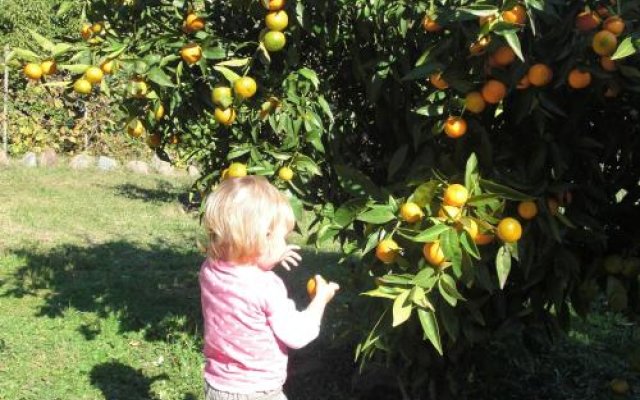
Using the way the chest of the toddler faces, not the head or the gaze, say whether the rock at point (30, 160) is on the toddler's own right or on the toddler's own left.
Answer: on the toddler's own left

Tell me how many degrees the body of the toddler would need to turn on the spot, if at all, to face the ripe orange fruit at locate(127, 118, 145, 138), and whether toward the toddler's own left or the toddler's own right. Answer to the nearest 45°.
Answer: approximately 90° to the toddler's own left

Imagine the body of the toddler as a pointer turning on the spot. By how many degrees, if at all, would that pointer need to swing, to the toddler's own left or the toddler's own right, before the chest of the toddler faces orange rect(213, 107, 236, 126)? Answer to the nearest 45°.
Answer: approximately 45° to the toddler's own left

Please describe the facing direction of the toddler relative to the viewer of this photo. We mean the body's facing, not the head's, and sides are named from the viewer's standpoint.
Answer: facing away from the viewer and to the right of the viewer

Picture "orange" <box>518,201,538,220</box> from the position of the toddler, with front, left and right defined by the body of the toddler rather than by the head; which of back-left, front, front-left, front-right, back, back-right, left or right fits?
front-right

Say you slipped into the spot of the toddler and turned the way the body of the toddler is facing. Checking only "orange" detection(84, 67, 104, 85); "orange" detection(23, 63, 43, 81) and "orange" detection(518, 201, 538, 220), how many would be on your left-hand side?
2

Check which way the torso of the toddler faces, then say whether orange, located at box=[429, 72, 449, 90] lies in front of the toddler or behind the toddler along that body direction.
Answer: in front

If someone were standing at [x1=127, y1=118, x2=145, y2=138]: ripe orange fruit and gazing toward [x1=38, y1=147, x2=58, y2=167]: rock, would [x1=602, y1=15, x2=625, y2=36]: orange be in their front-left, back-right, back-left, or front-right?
back-right

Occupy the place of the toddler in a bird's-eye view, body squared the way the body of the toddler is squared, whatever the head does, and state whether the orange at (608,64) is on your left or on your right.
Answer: on your right

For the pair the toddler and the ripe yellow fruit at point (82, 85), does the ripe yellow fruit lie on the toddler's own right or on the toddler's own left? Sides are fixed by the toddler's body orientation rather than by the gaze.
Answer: on the toddler's own left

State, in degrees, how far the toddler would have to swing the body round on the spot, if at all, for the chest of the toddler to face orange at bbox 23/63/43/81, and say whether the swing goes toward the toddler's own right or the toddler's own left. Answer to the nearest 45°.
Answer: approximately 90° to the toddler's own left

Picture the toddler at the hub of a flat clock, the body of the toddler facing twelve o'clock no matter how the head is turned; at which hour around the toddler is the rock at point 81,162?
The rock is roughly at 10 o'clock from the toddler.

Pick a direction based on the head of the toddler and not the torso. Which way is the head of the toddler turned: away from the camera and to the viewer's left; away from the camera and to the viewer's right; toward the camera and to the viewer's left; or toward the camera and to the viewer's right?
away from the camera and to the viewer's right
